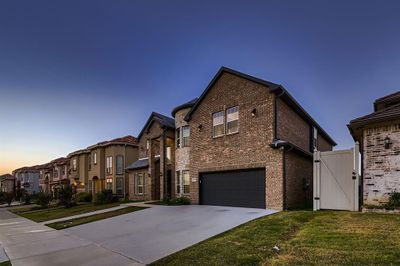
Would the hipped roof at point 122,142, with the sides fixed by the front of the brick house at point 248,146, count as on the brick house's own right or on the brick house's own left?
on the brick house's own right

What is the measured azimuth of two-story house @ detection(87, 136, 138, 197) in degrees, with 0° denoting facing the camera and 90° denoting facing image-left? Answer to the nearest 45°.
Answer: approximately 45°

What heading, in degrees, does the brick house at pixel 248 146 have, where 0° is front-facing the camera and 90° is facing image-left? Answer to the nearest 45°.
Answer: approximately 45°

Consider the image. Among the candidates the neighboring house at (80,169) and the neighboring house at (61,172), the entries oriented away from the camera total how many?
0

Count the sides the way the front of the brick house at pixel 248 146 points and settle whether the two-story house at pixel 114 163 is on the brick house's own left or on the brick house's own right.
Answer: on the brick house's own right

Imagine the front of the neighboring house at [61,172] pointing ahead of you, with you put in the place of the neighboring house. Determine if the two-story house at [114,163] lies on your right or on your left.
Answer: on your left
